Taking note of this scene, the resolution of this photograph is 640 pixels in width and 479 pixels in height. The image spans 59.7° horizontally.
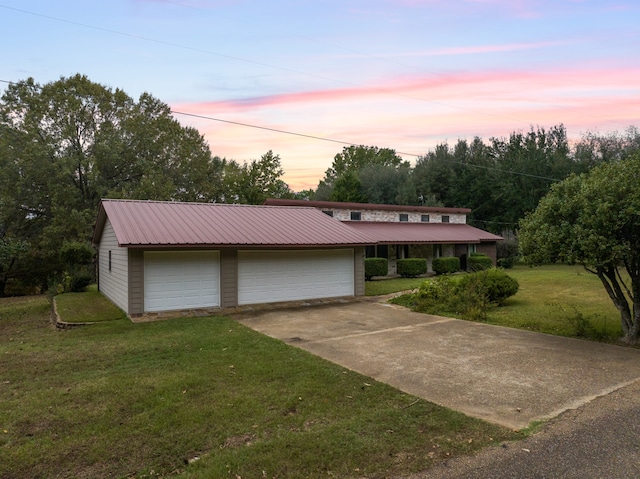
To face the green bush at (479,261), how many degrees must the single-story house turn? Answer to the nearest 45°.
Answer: approximately 45° to its left

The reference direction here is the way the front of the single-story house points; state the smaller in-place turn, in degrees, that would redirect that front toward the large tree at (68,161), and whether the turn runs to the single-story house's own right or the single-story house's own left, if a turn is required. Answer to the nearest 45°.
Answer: approximately 135° to the single-story house's own right

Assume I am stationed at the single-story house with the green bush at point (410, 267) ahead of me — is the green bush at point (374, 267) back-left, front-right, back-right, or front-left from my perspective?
front-right

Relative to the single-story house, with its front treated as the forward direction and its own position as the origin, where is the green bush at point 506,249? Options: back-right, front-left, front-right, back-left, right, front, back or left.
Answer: left

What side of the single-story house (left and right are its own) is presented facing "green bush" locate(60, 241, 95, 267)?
right

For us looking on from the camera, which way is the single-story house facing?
facing the viewer and to the right of the viewer

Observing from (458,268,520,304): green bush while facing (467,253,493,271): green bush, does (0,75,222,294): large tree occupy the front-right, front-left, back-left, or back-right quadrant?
front-left
